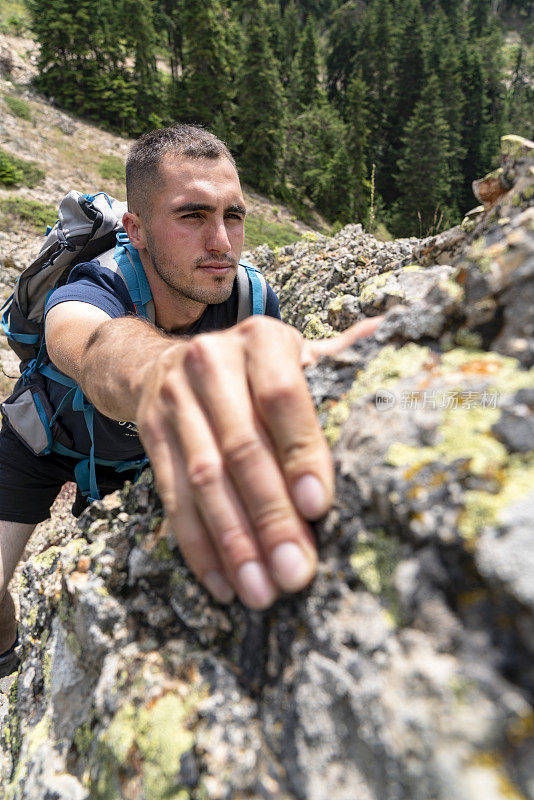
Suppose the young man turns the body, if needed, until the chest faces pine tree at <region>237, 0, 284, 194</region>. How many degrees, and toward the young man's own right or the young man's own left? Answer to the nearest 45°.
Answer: approximately 135° to the young man's own left

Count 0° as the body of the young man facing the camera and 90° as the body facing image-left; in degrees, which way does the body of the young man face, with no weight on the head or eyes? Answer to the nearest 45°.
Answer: approximately 315°

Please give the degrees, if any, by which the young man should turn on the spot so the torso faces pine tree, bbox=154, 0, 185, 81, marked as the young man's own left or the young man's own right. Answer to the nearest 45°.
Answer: approximately 135° to the young man's own left

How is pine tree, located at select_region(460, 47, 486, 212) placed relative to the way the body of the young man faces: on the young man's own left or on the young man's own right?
on the young man's own left

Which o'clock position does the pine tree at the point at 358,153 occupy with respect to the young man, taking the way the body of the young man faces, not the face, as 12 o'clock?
The pine tree is roughly at 8 o'clock from the young man.

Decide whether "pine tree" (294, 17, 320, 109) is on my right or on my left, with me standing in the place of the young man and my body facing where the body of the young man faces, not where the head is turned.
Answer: on my left

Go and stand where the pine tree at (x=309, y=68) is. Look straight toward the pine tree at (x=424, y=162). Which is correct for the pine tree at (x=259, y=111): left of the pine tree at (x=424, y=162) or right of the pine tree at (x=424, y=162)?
right

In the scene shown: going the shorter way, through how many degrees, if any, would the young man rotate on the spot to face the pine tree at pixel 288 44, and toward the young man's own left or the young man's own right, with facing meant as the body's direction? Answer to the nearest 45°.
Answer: approximately 135° to the young man's own left

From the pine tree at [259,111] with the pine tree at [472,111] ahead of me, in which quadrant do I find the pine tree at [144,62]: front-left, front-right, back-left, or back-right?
back-left
